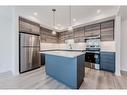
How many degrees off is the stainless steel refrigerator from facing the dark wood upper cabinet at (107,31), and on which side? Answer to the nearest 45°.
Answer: approximately 45° to its left

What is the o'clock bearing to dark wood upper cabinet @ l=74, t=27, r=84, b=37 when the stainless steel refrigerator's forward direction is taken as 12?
The dark wood upper cabinet is roughly at 10 o'clock from the stainless steel refrigerator.

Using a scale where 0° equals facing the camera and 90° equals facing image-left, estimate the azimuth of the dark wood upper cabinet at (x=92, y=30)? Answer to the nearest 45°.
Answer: approximately 45°

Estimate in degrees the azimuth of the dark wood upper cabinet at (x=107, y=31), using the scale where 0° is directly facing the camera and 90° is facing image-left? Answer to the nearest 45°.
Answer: approximately 45°
